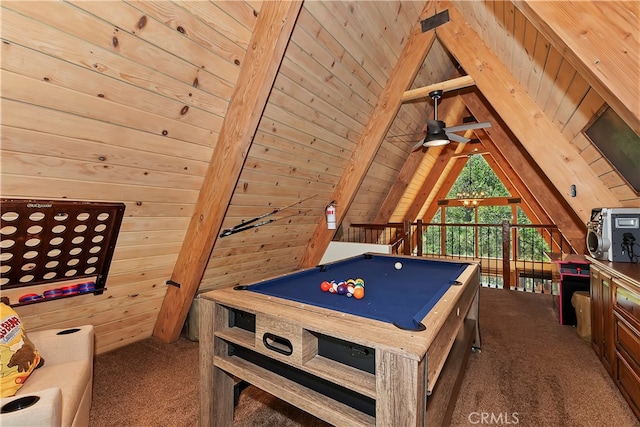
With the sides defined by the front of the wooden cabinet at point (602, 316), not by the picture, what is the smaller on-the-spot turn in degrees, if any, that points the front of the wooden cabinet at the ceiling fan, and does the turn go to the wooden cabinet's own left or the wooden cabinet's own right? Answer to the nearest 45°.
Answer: approximately 45° to the wooden cabinet's own right

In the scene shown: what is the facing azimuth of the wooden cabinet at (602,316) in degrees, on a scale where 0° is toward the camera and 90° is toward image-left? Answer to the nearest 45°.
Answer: approximately 90°

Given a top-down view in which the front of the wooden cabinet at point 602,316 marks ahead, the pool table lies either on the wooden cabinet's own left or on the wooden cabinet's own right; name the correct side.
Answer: on the wooden cabinet's own left

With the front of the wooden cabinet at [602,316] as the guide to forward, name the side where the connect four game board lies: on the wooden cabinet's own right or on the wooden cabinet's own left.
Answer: on the wooden cabinet's own left

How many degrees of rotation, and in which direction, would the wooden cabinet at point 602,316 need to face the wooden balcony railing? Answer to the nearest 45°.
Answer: approximately 90° to its right
